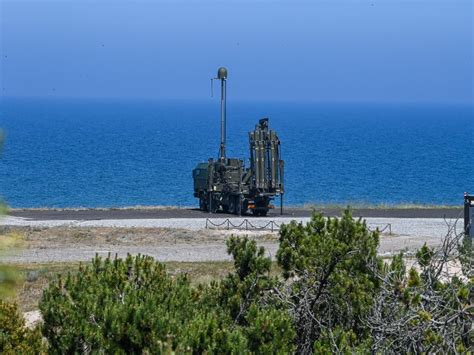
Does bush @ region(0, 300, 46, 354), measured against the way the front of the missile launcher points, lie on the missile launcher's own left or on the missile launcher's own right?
on the missile launcher's own left

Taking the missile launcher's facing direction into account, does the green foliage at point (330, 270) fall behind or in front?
behind

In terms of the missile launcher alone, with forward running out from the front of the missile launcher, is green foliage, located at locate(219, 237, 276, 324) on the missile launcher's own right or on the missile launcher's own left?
on the missile launcher's own left

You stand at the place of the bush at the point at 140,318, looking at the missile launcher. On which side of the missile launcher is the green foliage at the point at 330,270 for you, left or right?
right

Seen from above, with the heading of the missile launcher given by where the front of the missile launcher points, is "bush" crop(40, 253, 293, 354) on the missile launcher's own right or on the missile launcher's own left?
on the missile launcher's own left

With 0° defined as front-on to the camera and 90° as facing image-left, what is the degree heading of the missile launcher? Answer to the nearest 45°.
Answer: approximately 135°
